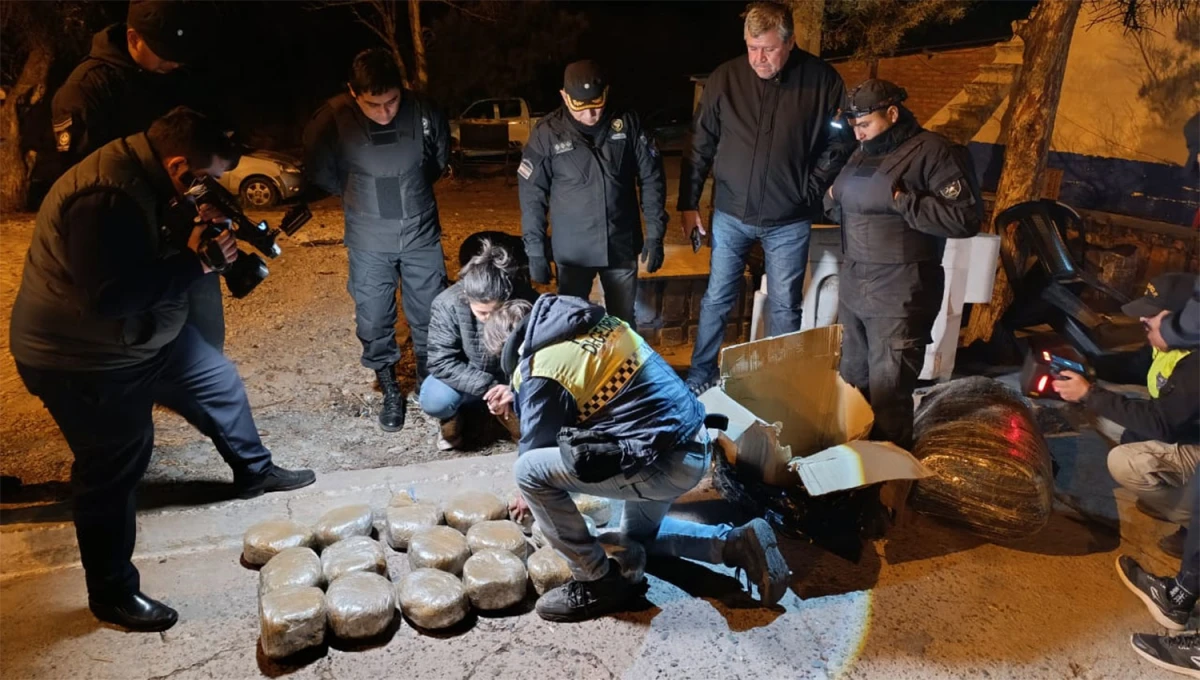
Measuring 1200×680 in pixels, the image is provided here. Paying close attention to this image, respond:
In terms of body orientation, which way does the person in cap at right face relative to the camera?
to the viewer's left

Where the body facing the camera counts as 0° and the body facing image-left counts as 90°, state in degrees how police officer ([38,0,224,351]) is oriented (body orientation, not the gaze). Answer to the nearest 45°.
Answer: approximately 315°

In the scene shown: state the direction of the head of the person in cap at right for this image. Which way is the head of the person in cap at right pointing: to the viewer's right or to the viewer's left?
to the viewer's left

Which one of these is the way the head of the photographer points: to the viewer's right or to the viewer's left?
to the viewer's right

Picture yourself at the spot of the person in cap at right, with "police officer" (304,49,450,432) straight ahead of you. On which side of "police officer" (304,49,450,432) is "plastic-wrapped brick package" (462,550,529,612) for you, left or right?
left

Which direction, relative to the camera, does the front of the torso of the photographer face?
to the viewer's right

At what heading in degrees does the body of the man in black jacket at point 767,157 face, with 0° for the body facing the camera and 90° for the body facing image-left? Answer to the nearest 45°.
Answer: approximately 0°

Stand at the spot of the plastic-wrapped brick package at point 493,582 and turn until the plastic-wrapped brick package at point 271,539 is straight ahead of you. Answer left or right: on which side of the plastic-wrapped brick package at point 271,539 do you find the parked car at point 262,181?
right

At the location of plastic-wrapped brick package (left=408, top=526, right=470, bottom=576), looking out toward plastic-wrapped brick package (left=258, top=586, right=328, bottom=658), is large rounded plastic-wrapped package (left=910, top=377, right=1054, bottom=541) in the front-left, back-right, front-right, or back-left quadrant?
back-left
